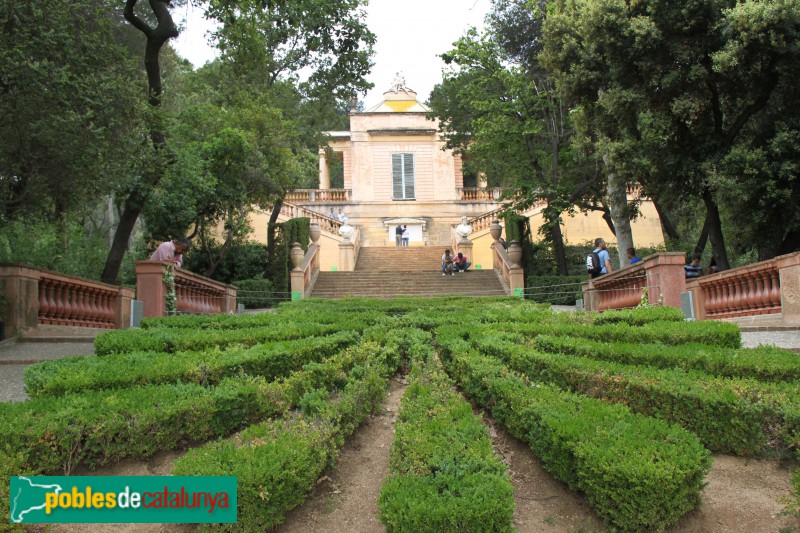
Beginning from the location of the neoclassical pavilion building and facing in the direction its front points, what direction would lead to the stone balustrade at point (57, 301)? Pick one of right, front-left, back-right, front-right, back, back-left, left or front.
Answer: front

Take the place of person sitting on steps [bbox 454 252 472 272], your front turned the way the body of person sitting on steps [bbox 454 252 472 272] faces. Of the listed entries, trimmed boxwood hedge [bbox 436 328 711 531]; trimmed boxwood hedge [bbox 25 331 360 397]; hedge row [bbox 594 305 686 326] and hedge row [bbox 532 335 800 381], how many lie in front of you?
4

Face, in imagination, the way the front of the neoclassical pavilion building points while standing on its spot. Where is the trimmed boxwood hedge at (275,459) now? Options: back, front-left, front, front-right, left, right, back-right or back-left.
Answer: front

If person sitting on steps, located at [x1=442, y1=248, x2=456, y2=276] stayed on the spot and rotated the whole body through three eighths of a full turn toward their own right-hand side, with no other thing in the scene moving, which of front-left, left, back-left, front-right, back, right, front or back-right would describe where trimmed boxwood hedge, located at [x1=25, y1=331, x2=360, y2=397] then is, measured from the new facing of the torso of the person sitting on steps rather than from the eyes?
back-left

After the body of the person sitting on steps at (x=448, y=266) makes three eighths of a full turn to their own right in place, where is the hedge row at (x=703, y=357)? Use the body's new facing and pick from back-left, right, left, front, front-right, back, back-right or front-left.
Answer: back-left

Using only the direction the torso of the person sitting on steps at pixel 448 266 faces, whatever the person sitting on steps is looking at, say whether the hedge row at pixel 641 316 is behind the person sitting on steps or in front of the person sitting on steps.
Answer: in front

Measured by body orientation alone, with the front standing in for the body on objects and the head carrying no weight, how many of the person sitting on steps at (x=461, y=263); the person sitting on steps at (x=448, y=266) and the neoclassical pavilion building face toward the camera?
3

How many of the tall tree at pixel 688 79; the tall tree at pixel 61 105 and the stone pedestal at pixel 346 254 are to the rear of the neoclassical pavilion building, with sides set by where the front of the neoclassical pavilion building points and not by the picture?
0

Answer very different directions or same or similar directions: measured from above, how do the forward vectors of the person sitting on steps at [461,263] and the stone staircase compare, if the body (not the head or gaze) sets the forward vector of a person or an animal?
same or similar directions

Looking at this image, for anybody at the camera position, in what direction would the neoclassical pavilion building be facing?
facing the viewer

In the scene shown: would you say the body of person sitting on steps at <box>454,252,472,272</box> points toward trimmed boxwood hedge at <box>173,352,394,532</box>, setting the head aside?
yes

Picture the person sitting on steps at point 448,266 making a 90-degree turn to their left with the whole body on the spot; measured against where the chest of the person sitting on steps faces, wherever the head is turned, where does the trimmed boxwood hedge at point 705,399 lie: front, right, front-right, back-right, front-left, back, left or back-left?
right

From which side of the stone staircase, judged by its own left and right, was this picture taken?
front

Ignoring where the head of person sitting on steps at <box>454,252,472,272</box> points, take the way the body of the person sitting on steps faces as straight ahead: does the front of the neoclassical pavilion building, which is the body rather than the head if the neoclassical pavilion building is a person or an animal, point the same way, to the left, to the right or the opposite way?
the same way

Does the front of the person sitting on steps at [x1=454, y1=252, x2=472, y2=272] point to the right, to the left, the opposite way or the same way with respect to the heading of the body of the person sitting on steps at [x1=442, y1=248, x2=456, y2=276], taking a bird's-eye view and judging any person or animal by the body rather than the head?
the same way

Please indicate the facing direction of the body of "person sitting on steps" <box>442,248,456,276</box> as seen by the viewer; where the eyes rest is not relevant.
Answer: toward the camera

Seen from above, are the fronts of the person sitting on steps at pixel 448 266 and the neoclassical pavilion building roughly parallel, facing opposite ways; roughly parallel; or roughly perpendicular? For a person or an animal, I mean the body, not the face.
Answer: roughly parallel
